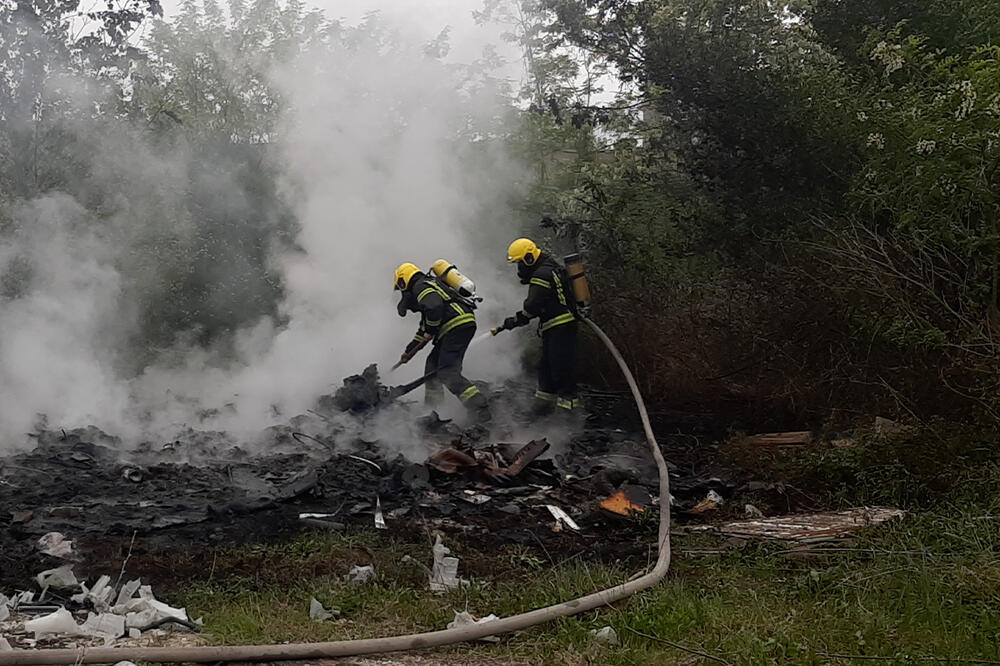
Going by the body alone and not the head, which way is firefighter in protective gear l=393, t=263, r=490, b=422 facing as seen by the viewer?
to the viewer's left

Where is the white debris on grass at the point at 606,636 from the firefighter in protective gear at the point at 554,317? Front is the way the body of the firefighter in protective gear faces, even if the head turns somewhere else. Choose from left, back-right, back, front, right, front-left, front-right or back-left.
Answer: left

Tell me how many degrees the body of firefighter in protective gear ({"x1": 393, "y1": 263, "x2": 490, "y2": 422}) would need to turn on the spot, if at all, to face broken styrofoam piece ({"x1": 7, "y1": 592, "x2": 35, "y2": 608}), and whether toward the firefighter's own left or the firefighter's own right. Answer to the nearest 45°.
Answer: approximately 45° to the firefighter's own left

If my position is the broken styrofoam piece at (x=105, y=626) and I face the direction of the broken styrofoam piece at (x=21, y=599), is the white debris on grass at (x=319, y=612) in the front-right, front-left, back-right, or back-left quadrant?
back-right

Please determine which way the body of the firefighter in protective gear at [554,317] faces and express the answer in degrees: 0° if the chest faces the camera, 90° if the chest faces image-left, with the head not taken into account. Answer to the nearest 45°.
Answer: approximately 90°

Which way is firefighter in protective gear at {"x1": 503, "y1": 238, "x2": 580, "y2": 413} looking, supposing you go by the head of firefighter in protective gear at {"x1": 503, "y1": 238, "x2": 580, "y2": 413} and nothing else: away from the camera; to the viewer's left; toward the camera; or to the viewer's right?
to the viewer's left

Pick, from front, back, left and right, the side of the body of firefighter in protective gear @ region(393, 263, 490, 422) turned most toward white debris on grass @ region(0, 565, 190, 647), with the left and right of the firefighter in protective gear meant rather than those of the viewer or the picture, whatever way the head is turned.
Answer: left

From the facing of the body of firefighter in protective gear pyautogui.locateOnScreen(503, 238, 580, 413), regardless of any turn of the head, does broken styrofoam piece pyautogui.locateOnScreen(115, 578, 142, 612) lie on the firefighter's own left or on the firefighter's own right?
on the firefighter's own left

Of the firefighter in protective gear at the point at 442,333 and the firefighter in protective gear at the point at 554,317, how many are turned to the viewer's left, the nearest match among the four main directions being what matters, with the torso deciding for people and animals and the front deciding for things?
2
